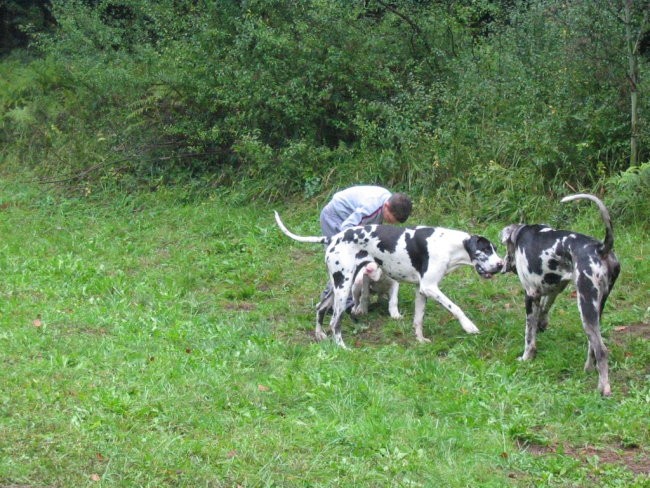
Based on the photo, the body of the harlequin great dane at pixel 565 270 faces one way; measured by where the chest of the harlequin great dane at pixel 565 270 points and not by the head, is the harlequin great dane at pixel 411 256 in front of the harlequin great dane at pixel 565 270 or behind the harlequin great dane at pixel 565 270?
in front

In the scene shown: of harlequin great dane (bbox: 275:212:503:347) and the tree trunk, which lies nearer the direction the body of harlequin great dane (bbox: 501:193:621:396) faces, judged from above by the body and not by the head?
the harlequin great dane

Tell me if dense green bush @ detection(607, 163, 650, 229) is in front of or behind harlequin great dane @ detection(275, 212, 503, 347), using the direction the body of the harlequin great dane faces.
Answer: in front

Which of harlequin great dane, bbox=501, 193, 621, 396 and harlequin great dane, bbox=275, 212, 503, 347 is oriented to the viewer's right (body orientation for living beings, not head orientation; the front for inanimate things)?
harlequin great dane, bbox=275, 212, 503, 347

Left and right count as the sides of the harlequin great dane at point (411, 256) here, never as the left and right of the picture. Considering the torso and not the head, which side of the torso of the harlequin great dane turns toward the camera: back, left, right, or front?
right

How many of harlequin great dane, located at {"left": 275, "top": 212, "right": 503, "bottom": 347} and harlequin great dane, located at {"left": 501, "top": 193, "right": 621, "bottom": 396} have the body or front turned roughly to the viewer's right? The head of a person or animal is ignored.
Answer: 1

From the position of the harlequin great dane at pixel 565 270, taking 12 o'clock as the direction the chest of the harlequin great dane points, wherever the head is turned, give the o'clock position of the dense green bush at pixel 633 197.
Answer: The dense green bush is roughly at 2 o'clock from the harlequin great dane.

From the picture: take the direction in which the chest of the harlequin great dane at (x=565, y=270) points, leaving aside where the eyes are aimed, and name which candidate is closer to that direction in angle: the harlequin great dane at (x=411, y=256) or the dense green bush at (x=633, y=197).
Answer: the harlequin great dane

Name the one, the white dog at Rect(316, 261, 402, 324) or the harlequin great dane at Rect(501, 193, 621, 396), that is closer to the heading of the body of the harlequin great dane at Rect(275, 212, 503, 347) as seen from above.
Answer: the harlequin great dane

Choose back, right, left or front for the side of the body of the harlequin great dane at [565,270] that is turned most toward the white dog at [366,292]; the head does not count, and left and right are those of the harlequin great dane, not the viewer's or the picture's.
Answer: front

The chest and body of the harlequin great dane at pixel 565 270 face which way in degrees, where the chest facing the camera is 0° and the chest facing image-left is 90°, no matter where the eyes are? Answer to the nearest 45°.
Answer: approximately 135°
